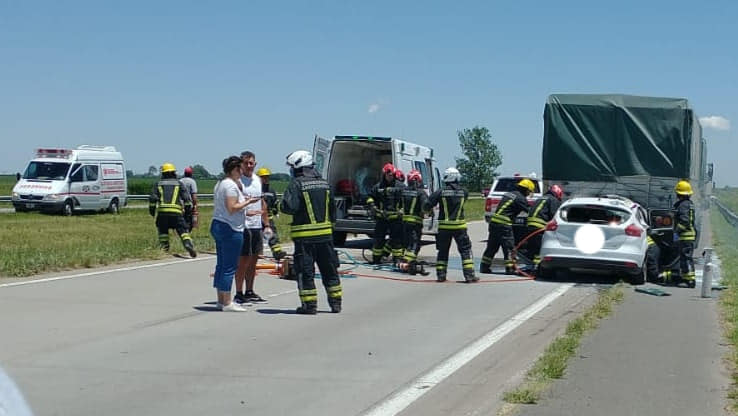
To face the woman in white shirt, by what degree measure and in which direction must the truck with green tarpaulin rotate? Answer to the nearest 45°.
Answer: approximately 135° to its left

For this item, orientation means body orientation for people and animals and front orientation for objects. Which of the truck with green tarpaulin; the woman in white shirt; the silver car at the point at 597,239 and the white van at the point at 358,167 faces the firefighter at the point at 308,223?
the woman in white shirt

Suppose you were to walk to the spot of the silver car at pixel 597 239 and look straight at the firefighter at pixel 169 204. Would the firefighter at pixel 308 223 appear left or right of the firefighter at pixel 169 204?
left

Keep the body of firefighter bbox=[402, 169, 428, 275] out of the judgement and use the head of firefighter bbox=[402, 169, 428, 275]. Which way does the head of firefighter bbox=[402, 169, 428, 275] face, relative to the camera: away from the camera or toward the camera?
away from the camera

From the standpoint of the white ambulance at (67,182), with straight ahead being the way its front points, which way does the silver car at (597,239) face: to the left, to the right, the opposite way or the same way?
the opposite way

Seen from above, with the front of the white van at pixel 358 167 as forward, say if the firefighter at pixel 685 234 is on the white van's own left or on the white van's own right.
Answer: on the white van's own right

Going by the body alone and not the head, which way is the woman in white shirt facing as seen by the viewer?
to the viewer's right

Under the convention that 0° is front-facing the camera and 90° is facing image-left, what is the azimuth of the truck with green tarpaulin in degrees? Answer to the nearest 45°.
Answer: approximately 180°

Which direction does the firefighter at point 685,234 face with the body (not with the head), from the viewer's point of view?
to the viewer's left

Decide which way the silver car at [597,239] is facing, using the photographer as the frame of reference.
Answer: facing away from the viewer

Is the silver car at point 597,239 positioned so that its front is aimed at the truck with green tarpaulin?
yes
